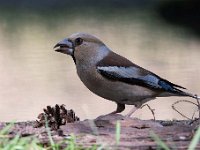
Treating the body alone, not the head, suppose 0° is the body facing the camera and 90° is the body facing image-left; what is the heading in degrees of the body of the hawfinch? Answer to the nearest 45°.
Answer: approximately 90°
